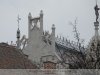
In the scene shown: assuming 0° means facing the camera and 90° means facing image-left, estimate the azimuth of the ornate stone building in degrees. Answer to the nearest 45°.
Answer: approximately 45°
